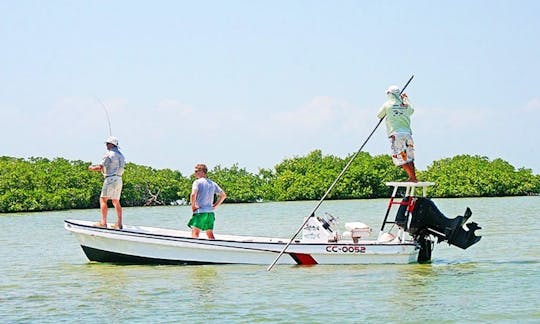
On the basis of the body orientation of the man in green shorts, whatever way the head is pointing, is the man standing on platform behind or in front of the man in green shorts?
behind

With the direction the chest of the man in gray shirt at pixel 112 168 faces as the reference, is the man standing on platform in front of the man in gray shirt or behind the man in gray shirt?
behind

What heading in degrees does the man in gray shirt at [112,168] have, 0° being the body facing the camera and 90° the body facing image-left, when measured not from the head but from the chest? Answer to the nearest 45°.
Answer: approximately 135°

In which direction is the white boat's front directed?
to the viewer's left

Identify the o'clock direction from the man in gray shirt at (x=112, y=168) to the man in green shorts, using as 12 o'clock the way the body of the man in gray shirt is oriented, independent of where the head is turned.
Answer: The man in green shorts is roughly at 5 o'clock from the man in gray shirt.
